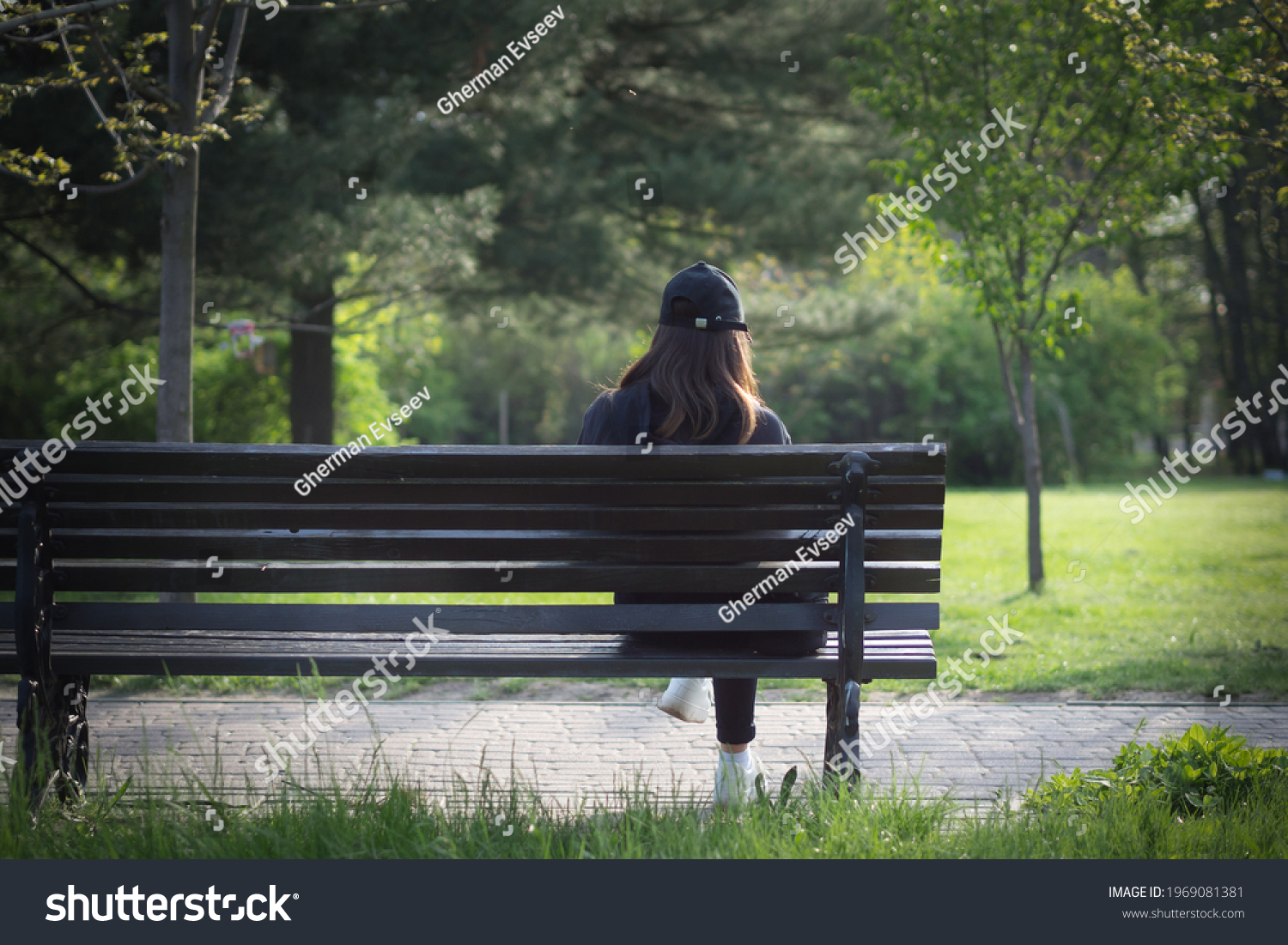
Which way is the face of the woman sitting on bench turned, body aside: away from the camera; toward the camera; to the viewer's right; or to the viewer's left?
away from the camera

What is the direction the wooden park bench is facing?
away from the camera

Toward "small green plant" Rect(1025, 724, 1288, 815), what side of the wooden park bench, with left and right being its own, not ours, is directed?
right

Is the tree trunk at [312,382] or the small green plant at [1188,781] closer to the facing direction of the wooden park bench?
the tree trunk

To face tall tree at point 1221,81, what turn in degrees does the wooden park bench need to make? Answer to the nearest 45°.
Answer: approximately 45° to its right

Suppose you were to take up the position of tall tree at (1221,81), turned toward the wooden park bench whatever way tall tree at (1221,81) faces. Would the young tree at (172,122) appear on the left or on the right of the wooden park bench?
right

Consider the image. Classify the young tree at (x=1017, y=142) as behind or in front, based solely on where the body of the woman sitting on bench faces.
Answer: in front

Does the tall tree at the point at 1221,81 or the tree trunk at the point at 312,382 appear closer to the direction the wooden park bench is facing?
the tree trunk

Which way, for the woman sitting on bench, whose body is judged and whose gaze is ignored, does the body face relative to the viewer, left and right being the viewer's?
facing away from the viewer
